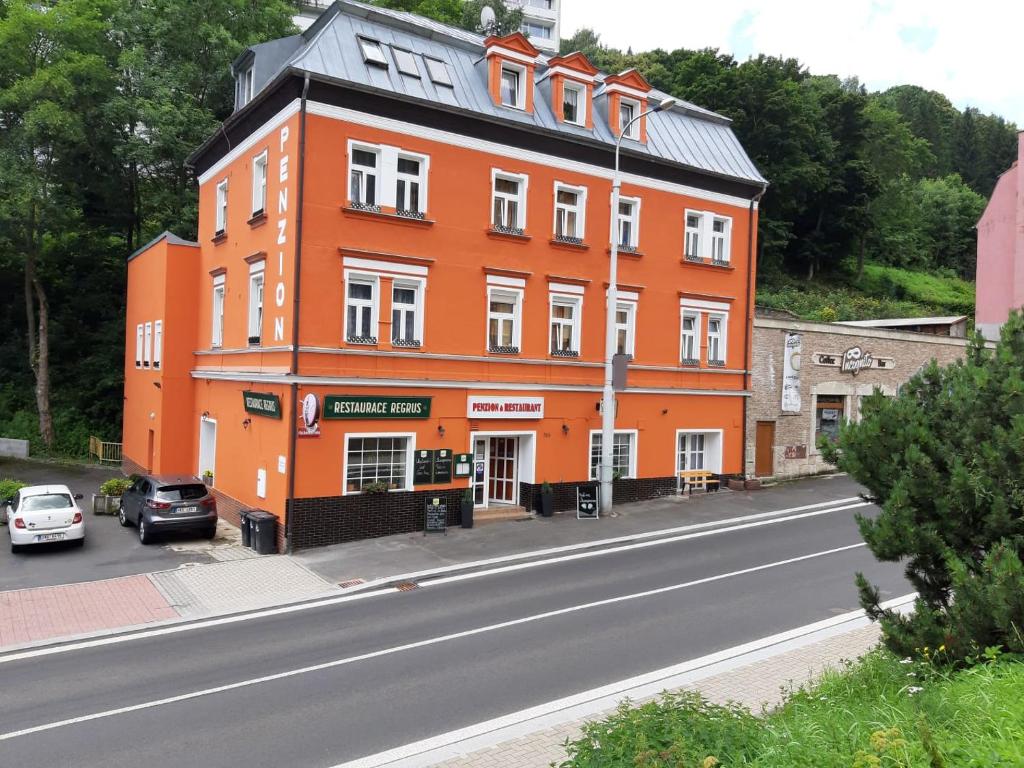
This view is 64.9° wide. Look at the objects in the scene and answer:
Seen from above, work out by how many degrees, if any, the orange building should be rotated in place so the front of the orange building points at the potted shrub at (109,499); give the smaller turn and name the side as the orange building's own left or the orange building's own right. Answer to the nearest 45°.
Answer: approximately 135° to the orange building's own right

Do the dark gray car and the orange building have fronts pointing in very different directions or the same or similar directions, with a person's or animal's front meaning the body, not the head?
very different directions

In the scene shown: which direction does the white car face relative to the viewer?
away from the camera

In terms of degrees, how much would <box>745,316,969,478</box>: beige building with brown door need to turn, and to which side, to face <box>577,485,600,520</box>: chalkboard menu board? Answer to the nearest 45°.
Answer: approximately 90° to its right

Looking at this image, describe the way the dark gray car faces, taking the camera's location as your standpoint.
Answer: facing away from the viewer and to the left of the viewer

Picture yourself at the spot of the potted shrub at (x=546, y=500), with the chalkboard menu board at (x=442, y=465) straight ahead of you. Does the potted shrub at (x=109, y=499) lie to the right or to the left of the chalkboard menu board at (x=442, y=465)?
right

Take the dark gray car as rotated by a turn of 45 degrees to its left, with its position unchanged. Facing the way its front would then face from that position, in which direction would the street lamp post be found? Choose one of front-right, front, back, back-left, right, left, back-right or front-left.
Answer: back

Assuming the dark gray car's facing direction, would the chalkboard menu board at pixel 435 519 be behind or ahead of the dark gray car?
behind

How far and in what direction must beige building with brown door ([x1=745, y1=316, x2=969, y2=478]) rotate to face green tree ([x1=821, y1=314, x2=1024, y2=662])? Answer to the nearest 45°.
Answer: approximately 45° to its right
